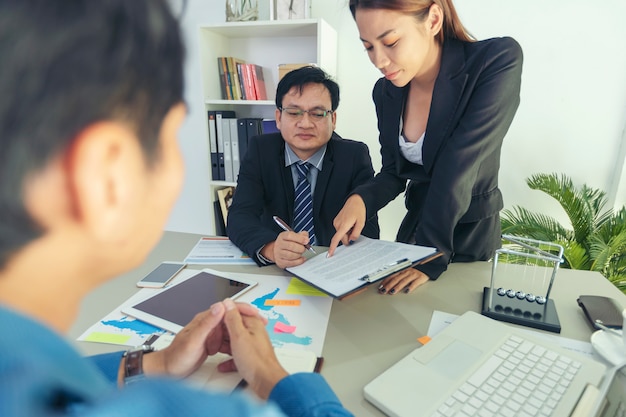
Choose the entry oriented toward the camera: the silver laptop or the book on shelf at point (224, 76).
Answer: the book on shelf

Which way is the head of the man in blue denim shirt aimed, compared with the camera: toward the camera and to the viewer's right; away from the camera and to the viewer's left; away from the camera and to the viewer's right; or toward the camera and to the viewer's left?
away from the camera and to the viewer's right

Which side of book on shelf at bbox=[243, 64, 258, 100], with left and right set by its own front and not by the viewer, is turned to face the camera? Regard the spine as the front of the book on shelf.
front

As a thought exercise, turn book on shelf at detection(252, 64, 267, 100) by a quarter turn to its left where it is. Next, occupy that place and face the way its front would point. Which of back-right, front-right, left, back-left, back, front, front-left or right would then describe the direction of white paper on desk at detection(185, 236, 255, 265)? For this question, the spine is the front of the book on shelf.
right

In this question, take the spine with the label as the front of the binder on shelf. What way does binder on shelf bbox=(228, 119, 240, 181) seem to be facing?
toward the camera

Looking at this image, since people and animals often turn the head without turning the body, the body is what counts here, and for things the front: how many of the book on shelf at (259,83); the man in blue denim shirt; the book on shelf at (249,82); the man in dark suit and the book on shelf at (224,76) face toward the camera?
4

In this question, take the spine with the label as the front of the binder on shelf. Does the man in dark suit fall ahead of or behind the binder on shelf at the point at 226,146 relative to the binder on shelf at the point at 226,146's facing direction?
ahead

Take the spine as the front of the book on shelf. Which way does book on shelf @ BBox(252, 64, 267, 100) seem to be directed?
toward the camera

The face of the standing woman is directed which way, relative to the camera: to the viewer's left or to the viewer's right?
to the viewer's left

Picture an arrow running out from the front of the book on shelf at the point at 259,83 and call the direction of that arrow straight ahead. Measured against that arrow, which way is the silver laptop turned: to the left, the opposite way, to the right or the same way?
the opposite way

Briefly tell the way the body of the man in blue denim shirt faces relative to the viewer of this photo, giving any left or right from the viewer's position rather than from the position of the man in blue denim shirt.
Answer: facing away from the viewer and to the right of the viewer

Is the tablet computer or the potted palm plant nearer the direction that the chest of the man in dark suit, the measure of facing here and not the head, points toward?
the tablet computer
